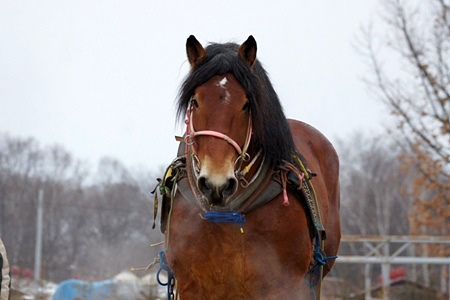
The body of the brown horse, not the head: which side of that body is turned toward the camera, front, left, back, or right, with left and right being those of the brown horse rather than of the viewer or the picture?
front

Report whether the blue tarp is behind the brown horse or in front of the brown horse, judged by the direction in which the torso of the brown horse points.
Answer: behind
